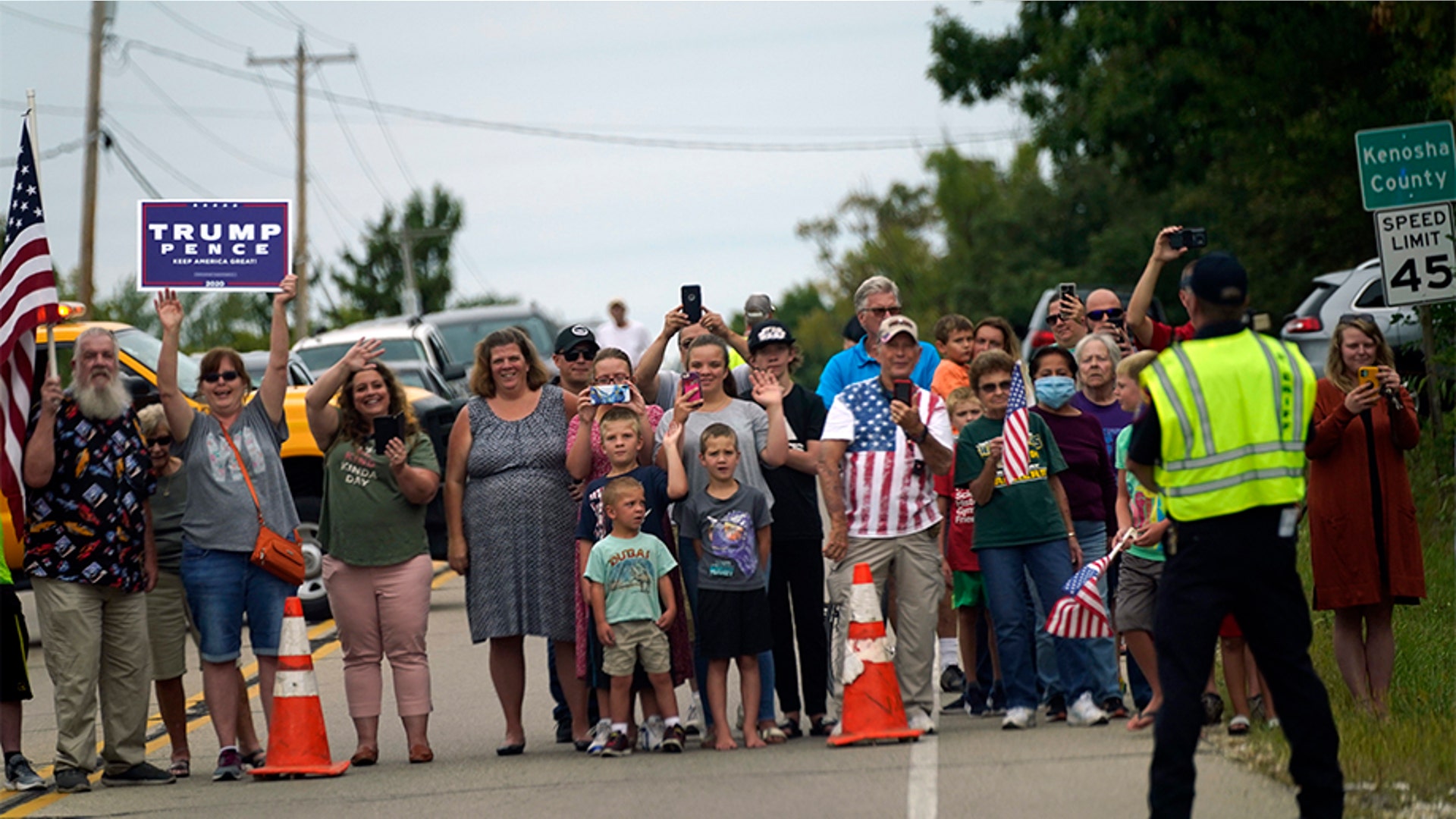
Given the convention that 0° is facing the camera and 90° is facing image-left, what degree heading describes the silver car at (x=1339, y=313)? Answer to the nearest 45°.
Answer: approximately 225°

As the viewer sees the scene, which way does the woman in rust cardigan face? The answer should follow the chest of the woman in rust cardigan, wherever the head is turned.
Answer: toward the camera

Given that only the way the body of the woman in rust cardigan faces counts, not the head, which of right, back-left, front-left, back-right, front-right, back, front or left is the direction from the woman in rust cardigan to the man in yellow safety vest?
front

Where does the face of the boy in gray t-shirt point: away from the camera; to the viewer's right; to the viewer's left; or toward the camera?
toward the camera

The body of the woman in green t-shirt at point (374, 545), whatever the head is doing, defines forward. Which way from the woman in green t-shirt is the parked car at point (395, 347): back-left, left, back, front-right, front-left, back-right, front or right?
back

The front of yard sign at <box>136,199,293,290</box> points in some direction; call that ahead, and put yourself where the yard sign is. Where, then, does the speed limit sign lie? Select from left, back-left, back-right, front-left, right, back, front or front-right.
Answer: left

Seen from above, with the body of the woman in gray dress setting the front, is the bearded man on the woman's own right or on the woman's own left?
on the woman's own right

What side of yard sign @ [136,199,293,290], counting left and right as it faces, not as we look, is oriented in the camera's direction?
front

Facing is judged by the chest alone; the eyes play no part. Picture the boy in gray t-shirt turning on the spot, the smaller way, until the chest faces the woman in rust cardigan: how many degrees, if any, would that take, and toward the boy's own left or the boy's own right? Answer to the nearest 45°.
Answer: approximately 90° to the boy's own left

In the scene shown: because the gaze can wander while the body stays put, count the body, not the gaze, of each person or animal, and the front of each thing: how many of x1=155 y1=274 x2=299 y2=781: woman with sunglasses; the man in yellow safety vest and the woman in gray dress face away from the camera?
1

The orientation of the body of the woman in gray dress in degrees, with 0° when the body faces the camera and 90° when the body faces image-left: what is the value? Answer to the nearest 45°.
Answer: approximately 0°

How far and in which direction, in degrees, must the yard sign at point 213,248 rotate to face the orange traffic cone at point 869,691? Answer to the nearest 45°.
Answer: approximately 45° to its left

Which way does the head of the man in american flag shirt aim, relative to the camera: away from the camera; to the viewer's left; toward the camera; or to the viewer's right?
toward the camera

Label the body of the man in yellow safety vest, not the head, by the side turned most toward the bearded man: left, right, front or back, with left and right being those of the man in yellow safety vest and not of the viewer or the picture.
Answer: left

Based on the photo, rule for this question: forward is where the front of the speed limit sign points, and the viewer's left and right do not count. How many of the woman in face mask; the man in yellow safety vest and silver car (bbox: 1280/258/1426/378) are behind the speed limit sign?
1

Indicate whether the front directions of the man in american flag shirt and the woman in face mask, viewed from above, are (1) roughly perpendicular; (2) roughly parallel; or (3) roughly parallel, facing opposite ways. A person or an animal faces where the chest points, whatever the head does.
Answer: roughly parallel

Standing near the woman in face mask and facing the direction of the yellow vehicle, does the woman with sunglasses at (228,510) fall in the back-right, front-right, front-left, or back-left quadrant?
front-left
